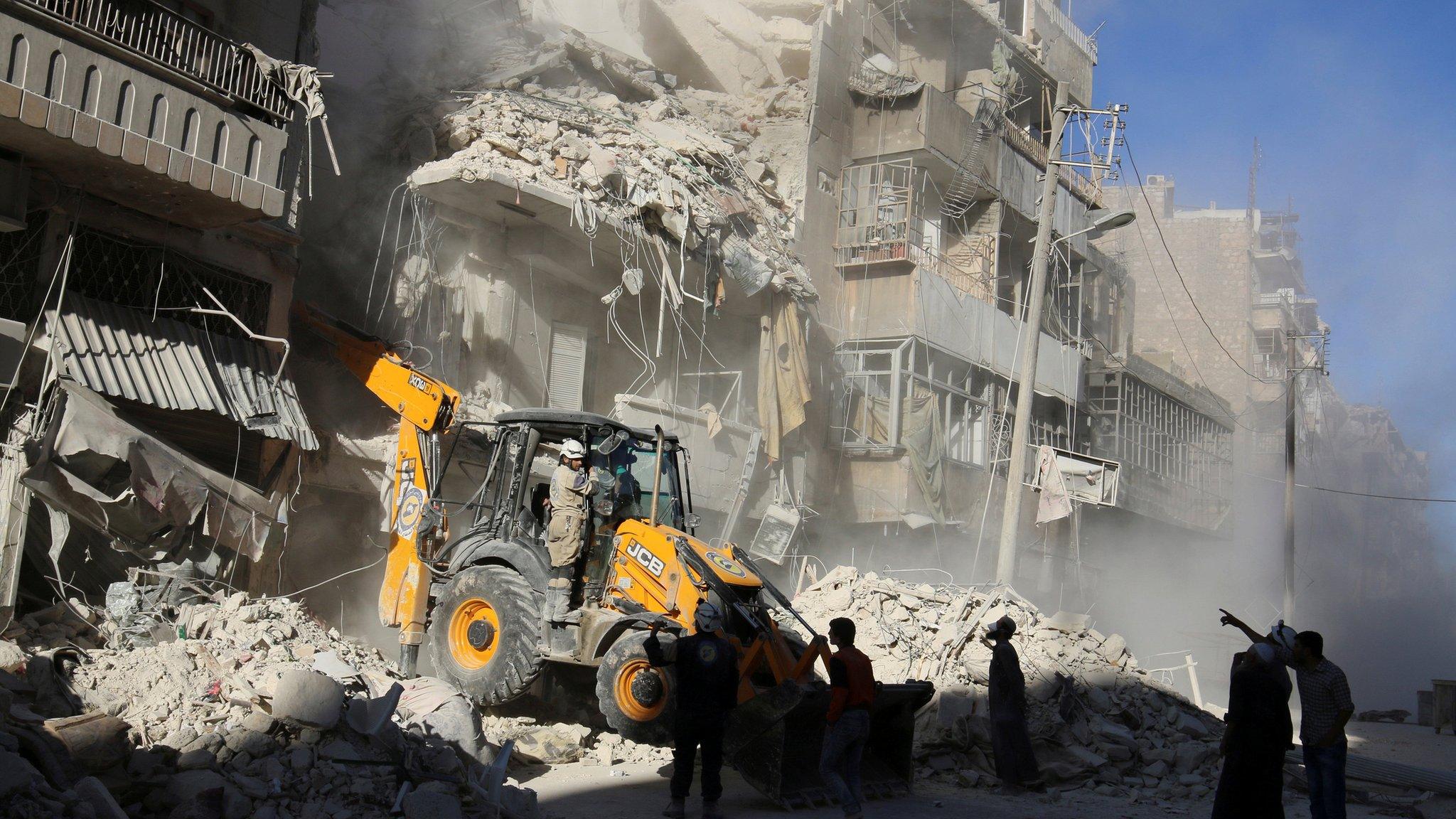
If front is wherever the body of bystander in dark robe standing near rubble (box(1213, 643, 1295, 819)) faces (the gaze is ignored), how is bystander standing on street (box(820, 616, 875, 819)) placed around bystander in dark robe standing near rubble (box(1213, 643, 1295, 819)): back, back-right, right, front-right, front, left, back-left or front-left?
front-left

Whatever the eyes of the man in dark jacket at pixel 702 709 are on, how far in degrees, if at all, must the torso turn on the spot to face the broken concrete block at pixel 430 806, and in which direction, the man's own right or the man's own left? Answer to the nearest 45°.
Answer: approximately 135° to the man's own left

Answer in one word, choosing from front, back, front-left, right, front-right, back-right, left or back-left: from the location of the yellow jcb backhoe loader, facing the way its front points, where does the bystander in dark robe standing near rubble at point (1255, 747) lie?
front

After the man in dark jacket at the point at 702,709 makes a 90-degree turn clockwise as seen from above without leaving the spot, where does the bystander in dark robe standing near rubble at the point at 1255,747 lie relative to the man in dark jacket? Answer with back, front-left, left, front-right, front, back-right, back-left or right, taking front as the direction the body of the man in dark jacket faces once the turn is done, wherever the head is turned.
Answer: front

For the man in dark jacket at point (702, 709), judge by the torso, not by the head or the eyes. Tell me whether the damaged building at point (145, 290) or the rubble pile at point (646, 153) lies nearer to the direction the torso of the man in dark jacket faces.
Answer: the rubble pile

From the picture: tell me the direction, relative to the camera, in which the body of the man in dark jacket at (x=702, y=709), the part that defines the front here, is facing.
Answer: away from the camera

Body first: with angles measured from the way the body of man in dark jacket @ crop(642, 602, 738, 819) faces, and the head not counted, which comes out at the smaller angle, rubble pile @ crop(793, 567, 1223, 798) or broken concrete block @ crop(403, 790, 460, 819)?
the rubble pile

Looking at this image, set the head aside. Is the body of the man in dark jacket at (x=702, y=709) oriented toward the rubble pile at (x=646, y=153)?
yes

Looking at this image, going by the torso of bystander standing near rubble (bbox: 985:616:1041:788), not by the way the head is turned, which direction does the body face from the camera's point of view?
to the viewer's left

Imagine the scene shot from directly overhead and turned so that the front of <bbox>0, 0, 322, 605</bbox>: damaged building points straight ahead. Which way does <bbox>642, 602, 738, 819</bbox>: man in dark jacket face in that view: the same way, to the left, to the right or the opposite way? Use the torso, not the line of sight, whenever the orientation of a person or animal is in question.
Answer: to the left

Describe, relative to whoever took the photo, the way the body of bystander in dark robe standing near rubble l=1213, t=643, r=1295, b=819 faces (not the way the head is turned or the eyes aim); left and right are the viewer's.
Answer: facing away from the viewer and to the left of the viewer

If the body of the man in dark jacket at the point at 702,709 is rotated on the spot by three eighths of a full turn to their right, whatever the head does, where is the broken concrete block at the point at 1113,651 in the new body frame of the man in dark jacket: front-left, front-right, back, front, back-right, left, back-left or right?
left

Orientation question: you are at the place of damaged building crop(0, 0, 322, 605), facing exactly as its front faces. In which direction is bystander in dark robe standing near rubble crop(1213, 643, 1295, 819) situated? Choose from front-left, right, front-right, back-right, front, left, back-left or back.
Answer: front

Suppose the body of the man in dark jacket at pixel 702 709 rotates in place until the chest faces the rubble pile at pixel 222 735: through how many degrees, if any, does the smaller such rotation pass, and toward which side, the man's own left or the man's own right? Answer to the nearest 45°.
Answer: approximately 90° to the man's own left

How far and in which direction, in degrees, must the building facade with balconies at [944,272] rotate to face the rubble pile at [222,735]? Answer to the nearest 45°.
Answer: approximately 45° to its right

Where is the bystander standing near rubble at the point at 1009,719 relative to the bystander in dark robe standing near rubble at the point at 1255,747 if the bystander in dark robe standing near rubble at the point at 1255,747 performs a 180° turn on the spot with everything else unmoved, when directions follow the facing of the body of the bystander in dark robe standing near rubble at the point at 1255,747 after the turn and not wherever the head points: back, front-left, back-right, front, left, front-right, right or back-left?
back
